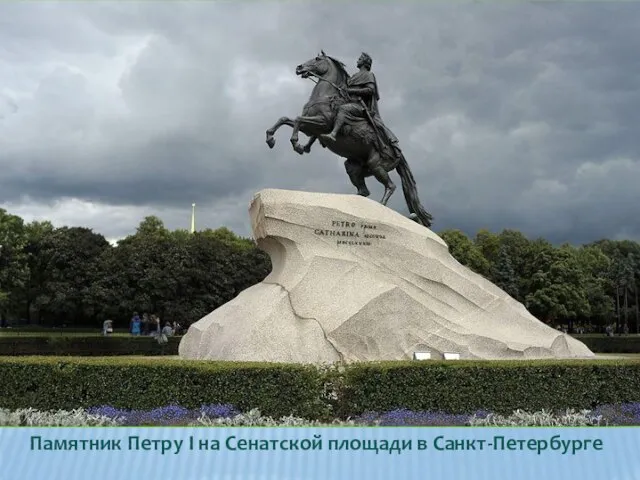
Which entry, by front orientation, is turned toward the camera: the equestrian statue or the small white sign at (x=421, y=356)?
the small white sign

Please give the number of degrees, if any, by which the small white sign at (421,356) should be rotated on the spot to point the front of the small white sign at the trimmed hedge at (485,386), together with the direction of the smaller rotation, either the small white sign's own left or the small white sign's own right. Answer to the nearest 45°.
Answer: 0° — it already faces it

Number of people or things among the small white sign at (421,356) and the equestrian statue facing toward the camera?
1

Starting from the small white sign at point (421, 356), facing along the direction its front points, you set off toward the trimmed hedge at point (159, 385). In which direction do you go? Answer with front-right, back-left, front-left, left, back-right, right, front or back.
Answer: front-right

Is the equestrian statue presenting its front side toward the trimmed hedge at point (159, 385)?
no

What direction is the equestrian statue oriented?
to the viewer's left

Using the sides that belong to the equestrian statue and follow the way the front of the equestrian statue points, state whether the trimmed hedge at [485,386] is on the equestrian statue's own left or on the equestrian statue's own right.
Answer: on the equestrian statue's own left

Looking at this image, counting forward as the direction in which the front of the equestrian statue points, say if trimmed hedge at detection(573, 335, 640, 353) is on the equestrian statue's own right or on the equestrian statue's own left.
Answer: on the equestrian statue's own right

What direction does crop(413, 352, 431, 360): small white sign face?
toward the camera

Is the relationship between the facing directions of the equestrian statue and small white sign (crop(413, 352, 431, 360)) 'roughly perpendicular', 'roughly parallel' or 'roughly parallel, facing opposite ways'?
roughly perpendicular
